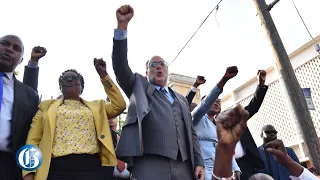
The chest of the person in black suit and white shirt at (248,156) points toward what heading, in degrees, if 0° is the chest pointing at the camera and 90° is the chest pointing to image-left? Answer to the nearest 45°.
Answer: approximately 45°

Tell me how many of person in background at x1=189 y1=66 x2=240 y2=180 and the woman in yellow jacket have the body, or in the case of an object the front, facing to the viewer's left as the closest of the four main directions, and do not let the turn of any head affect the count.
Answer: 0

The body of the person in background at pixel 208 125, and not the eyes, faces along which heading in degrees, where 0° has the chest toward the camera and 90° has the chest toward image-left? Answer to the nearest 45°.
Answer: approximately 315°

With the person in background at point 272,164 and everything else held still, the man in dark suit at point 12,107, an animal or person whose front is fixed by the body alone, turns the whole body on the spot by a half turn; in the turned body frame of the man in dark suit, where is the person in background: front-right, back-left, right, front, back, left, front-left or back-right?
front-right

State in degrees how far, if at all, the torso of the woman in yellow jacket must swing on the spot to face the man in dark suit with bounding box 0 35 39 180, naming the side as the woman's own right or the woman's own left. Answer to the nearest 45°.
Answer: approximately 90° to the woman's own right

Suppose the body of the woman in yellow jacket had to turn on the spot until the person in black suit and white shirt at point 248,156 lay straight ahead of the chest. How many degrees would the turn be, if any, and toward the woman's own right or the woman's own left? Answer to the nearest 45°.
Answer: approximately 90° to the woman's own left

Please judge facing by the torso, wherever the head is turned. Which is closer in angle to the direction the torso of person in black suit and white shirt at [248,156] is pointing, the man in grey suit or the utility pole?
the man in grey suit
